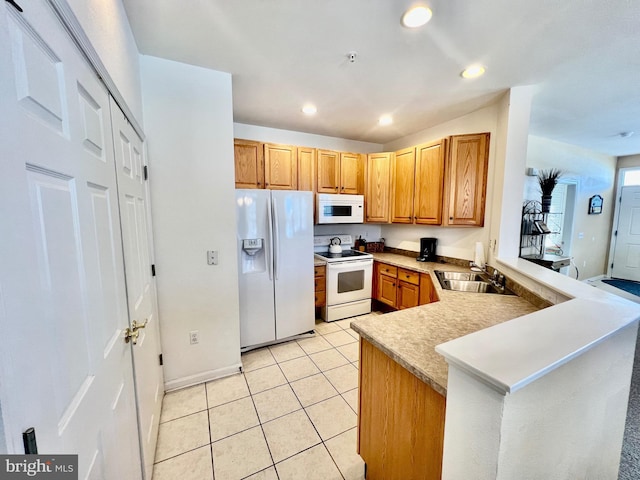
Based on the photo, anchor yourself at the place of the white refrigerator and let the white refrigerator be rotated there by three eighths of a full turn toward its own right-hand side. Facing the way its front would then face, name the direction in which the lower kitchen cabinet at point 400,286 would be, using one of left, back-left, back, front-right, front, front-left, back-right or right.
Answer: back

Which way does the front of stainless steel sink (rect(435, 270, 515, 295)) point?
to the viewer's left

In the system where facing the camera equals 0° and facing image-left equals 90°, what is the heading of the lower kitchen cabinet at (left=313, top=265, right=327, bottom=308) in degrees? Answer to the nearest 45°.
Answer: approximately 315°

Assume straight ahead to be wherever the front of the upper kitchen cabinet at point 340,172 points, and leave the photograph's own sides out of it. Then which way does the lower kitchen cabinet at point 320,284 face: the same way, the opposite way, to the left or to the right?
the same way

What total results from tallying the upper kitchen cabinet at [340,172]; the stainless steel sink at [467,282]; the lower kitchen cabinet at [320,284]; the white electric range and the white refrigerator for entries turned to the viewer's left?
1

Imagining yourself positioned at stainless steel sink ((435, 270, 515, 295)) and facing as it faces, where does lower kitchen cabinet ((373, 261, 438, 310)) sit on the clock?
The lower kitchen cabinet is roughly at 1 o'clock from the stainless steel sink.

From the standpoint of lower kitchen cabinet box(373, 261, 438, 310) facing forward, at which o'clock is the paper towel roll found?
The paper towel roll is roughly at 8 o'clock from the lower kitchen cabinet.

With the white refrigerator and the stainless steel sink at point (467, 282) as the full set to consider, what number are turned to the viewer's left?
1

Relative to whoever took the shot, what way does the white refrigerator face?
facing the viewer and to the right of the viewer

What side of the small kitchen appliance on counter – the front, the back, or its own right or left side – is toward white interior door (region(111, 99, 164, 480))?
front

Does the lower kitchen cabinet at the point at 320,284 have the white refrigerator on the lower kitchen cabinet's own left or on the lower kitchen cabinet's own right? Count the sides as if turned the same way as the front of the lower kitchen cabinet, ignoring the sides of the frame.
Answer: on the lower kitchen cabinet's own right

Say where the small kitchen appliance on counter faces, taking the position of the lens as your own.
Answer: facing the viewer and to the left of the viewer
